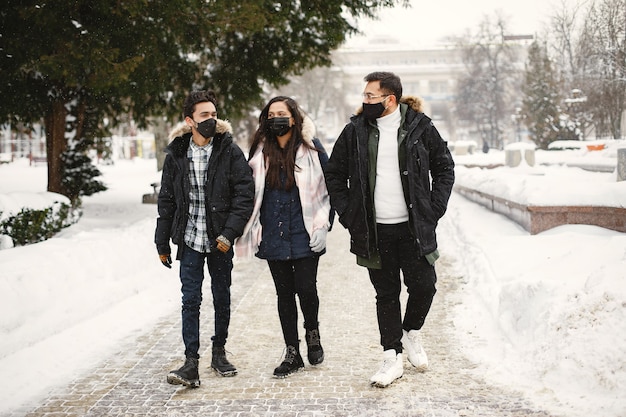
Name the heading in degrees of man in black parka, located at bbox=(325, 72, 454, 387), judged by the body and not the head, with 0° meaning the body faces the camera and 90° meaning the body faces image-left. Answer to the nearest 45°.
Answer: approximately 0°

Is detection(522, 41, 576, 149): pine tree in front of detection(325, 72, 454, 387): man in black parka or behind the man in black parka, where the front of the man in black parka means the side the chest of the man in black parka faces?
behind

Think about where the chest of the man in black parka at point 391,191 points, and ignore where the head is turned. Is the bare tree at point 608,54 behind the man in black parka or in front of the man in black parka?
behind

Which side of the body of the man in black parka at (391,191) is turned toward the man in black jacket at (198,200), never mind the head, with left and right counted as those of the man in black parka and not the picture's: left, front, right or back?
right

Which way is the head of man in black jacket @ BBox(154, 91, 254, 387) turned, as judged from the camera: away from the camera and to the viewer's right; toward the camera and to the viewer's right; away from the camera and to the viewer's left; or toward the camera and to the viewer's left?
toward the camera and to the viewer's right
